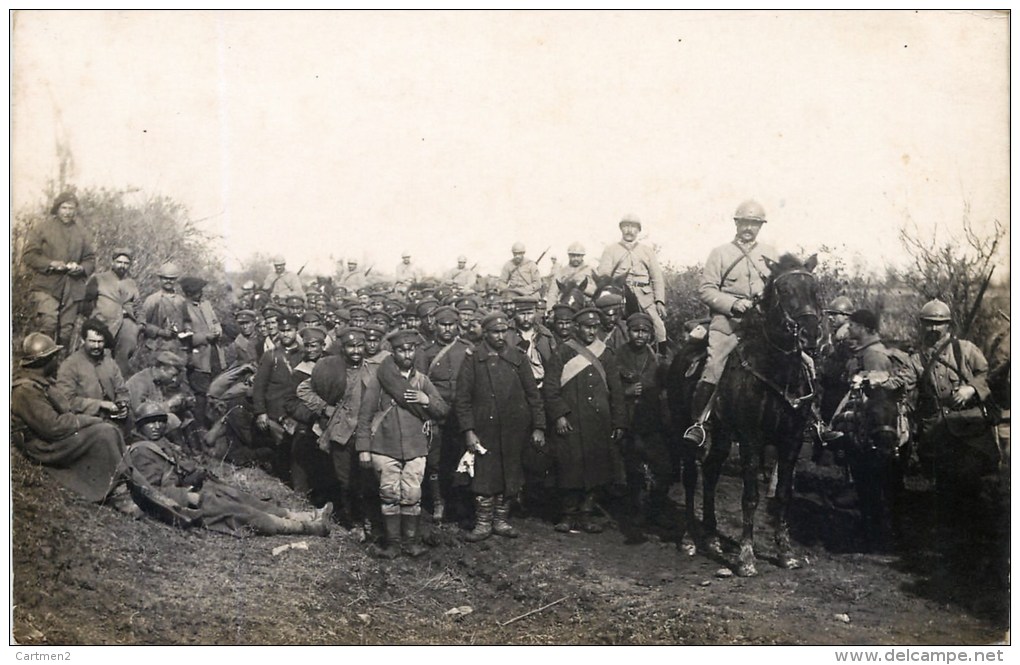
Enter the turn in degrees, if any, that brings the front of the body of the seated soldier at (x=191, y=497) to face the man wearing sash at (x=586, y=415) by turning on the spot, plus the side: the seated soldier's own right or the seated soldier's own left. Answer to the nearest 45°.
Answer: approximately 45° to the seated soldier's own left

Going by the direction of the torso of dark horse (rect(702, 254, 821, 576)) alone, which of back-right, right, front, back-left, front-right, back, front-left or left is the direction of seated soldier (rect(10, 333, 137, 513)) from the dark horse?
back-right

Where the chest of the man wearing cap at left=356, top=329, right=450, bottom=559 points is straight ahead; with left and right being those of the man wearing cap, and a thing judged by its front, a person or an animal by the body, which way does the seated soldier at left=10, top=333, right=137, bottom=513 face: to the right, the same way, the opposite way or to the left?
to the left

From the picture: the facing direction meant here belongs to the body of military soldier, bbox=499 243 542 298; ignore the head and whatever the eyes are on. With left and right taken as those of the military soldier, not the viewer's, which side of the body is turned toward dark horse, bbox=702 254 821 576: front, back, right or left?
front

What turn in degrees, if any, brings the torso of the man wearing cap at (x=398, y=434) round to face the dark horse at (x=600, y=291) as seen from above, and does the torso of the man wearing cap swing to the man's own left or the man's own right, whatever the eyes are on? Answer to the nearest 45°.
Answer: approximately 90° to the man's own left

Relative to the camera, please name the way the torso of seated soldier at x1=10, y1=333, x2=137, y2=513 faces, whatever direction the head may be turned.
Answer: to the viewer's right

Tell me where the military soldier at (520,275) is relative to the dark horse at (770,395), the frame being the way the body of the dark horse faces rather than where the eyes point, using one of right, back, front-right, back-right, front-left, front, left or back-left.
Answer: back-right

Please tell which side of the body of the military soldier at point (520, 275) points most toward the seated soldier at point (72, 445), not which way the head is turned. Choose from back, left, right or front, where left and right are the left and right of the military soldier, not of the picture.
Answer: front
